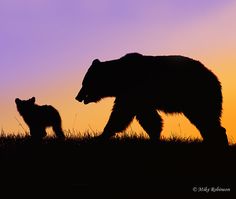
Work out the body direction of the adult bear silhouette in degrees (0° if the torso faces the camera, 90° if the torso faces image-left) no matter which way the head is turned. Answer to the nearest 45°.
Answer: approximately 90°

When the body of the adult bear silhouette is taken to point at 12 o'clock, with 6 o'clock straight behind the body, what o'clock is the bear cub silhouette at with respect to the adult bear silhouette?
The bear cub silhouette is roughly at 1 o'clock from the adult bear silhouette.

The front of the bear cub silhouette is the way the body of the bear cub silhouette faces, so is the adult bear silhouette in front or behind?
behind

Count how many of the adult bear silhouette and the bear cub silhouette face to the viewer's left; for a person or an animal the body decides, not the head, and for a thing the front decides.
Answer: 2

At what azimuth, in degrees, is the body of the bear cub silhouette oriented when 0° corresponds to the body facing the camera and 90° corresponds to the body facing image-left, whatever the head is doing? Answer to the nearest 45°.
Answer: approximately 90°
